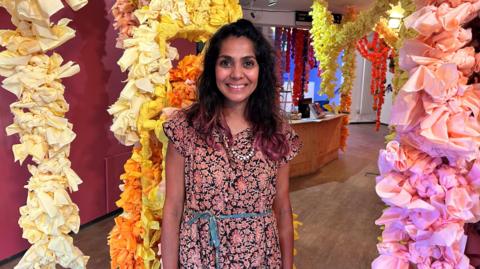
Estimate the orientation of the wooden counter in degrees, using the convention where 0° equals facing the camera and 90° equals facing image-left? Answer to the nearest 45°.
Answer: approximately 315°

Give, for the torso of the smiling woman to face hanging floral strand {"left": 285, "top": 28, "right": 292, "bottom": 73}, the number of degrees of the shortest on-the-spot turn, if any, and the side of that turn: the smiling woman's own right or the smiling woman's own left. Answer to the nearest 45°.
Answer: approximately 180°

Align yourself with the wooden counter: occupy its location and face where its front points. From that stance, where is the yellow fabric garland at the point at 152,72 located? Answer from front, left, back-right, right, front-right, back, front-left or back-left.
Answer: front-right

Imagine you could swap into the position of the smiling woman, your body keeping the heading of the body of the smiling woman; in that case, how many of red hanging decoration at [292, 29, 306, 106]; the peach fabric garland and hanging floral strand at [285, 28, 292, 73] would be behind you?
2

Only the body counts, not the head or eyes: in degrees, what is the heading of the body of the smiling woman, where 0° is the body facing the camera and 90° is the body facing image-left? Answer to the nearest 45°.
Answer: approximately 0°

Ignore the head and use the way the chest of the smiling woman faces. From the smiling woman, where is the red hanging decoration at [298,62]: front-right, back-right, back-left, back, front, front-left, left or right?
back

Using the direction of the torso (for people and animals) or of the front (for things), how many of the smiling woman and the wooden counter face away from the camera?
0

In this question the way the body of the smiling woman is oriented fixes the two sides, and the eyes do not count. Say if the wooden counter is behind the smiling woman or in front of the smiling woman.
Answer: behind

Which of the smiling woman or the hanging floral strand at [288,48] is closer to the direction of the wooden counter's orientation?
the smiling woman

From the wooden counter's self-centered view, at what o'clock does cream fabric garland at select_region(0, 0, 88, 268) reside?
The cream fabric garland is roughly at 2 o'clock from the wooden counter.
